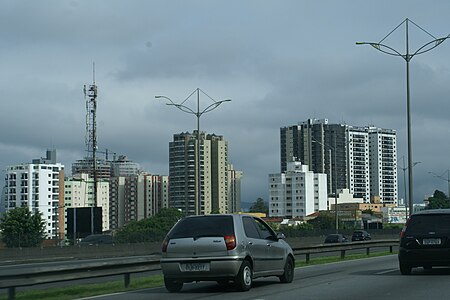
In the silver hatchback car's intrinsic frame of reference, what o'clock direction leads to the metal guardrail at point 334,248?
The metal guardrail is roughly at 11 o'clock from the silver hatchback car.

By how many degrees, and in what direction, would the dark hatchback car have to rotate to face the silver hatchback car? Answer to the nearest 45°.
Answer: approximately 135° to its left

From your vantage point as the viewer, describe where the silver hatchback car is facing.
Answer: facing away from the viewer and to the right of the viewer

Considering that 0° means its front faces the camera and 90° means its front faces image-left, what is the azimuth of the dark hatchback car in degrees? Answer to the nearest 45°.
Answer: approximately 180°

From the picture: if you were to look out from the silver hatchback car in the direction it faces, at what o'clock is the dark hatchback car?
The dark hatchback car is roughly at 12 o'clock from the silver hatchback car.

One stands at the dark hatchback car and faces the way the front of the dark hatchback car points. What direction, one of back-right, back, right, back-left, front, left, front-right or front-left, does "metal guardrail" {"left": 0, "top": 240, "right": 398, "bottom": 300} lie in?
back-left

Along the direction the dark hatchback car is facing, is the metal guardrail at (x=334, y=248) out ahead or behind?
ahead

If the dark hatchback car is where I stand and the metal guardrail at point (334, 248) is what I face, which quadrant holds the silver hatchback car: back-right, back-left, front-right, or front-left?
back-left

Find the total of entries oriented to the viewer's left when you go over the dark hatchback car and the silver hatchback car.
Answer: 0
